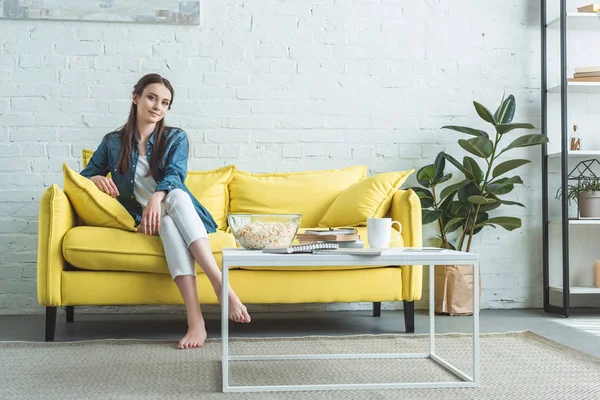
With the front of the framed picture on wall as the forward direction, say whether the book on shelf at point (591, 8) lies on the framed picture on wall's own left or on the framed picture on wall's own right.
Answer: on the framed picture on wall's own left

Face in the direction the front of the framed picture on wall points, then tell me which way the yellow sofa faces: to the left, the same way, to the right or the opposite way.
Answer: the same way

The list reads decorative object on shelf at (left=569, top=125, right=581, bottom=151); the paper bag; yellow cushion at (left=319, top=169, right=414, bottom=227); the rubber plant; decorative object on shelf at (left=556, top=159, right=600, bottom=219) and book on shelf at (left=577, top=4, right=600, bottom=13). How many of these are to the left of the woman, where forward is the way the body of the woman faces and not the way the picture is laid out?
6

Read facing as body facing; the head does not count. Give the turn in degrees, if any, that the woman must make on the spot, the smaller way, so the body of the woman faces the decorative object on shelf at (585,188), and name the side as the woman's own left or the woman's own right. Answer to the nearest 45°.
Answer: approximately 90° to the woman's own left

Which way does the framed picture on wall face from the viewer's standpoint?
toward the camera

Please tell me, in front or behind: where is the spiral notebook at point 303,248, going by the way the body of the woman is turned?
in front

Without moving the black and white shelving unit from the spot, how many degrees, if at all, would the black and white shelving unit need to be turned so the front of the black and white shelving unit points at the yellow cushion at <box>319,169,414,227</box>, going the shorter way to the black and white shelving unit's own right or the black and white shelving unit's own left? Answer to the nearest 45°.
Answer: approximately 45° to the black and white shelving unit's own right

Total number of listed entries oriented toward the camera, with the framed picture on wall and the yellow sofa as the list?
2

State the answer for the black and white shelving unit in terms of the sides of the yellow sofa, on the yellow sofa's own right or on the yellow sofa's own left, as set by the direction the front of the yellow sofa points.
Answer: on the yellow sofa's own left

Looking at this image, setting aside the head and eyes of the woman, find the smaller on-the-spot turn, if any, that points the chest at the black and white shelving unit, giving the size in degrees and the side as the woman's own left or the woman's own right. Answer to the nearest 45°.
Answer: approximately 90° to the woman's own left

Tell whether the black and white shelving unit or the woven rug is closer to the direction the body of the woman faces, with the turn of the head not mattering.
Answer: the woven rug

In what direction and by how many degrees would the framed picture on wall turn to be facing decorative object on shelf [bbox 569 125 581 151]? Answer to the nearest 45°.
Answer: approximately 90° to its left

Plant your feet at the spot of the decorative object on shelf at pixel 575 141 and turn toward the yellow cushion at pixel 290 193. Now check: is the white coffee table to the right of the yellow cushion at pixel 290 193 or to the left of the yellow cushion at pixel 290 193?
left

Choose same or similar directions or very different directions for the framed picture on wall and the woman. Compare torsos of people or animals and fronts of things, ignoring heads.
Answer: same or similar directions

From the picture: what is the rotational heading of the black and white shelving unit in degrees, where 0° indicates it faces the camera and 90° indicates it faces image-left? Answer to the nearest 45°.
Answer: approximately 0°
